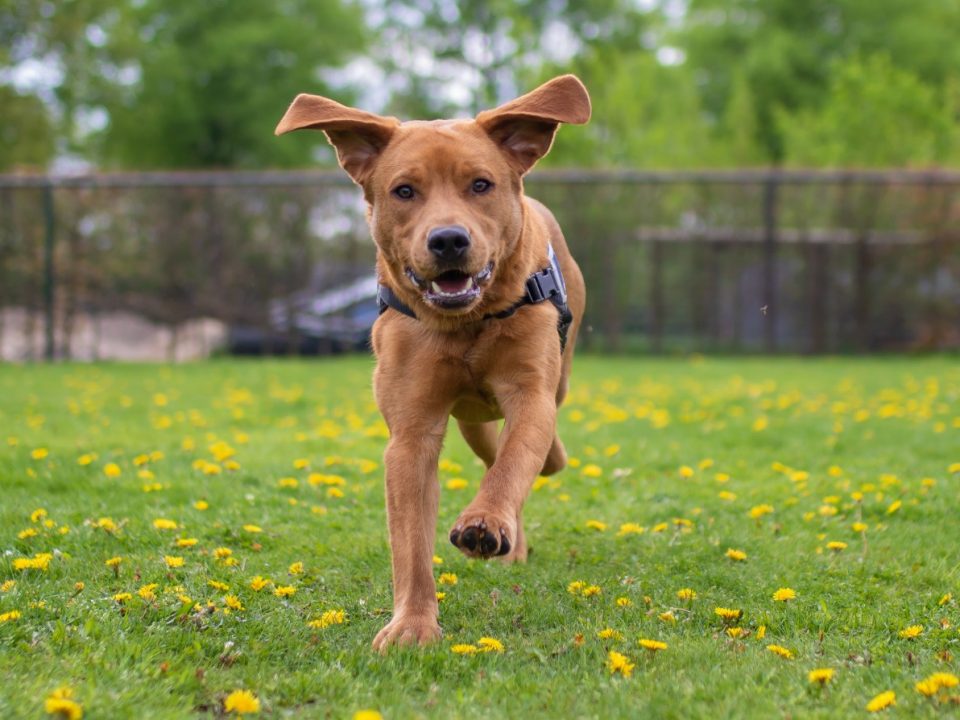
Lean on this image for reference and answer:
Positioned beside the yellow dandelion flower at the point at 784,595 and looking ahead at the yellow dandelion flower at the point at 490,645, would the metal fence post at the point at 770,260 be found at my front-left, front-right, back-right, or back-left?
back-right

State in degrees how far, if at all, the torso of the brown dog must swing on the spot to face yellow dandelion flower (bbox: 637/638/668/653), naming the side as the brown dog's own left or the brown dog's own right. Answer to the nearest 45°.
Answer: approximately 45° to the brown dog's own left

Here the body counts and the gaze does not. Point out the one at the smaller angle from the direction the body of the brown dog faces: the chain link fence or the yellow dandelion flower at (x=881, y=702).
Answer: the yellow dandelion flower

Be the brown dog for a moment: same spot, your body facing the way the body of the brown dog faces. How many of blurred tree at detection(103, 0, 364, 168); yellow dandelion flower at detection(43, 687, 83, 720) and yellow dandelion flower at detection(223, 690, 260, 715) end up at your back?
1

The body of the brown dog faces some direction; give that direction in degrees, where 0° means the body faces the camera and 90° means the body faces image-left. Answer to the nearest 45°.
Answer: approximately 0°

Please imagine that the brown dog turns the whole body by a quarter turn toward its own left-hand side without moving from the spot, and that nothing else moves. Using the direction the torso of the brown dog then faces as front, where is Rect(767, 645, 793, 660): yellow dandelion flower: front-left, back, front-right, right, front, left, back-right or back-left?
front-right

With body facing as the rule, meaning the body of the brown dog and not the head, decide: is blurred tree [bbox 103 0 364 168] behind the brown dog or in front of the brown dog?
behind

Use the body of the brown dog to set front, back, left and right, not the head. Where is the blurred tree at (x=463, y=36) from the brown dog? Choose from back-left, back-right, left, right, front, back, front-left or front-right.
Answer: back

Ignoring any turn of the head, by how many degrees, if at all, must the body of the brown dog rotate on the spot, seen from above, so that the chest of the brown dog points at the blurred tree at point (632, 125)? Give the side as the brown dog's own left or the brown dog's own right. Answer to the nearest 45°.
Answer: approximately 180°

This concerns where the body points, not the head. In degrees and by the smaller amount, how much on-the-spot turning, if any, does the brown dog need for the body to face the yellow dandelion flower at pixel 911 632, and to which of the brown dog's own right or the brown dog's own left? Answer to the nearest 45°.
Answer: approximately 45° to the brown dog's own left

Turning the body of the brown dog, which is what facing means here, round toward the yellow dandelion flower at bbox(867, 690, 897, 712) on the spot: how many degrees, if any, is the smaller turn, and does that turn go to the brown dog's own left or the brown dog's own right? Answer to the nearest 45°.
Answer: approximately 45° to the brown dog's own left
